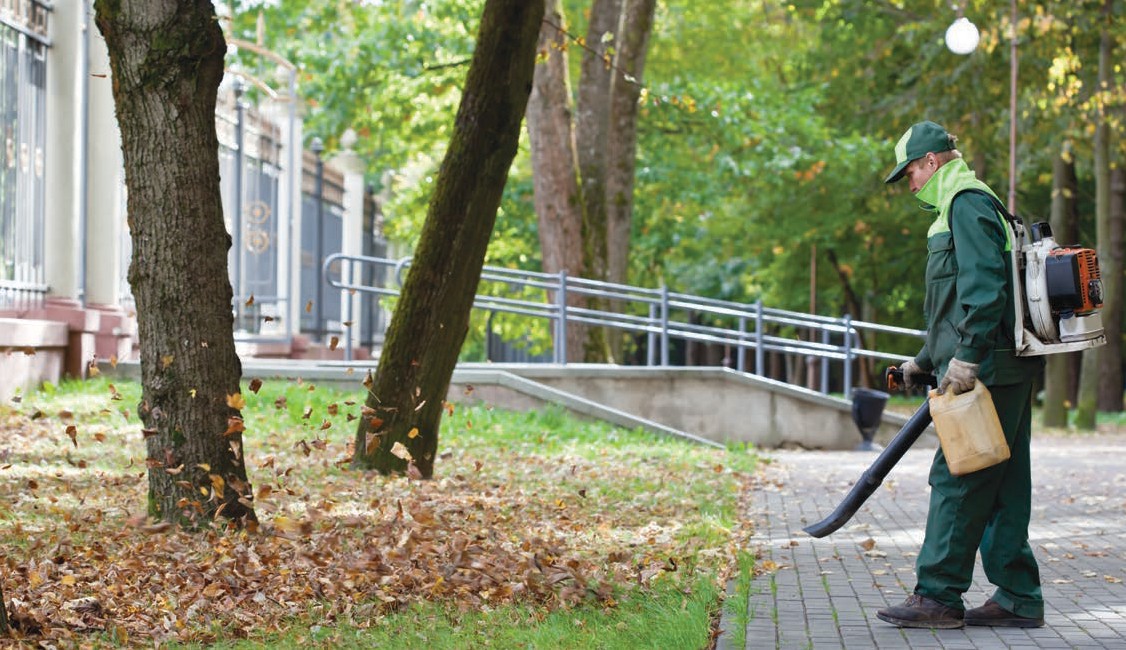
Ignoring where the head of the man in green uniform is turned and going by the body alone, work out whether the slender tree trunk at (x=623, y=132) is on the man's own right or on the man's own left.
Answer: on the man's own right

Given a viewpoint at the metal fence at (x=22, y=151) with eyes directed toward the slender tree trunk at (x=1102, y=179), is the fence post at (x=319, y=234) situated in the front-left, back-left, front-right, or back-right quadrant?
front-left

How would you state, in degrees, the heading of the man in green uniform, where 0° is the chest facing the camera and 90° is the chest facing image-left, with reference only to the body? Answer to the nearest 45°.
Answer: approximately 90°

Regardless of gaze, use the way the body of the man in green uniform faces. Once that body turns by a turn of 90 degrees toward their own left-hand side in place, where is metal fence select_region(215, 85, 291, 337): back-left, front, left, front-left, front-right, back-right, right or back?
back-right

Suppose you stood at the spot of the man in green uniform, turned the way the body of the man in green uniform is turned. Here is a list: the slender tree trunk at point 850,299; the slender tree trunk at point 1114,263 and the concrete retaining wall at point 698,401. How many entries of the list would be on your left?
0

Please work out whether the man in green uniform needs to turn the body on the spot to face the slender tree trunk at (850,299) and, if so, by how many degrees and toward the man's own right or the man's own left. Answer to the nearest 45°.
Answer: approximately 90° to the man's own right

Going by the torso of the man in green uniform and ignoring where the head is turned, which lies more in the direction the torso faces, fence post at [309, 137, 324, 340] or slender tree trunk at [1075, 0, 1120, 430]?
the fence post

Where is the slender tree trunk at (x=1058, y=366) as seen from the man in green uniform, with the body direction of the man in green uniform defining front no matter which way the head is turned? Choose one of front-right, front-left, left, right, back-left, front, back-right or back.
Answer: right

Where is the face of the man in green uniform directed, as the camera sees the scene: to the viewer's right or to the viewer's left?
to the viewer's left

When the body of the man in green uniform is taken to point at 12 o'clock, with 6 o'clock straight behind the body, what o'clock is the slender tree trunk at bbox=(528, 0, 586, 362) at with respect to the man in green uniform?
The slender tree trunk is roughly at 2 o'clock from the man in green uniform.

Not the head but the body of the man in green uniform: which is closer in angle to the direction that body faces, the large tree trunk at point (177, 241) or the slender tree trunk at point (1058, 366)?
the large tree trunk

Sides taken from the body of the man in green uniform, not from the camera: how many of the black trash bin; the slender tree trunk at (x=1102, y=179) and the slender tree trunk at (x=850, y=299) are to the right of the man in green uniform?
3

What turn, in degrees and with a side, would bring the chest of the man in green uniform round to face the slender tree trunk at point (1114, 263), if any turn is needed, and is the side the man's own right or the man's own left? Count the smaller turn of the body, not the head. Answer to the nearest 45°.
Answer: approximately 90° to the man's own right

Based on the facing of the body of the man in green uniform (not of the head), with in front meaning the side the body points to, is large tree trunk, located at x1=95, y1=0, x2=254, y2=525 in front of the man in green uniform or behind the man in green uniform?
in front

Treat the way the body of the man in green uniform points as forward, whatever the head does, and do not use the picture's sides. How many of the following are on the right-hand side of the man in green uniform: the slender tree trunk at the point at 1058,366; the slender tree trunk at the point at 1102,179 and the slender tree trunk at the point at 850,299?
3

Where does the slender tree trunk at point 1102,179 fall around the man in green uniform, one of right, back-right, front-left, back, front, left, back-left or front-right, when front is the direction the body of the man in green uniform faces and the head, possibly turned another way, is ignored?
right
